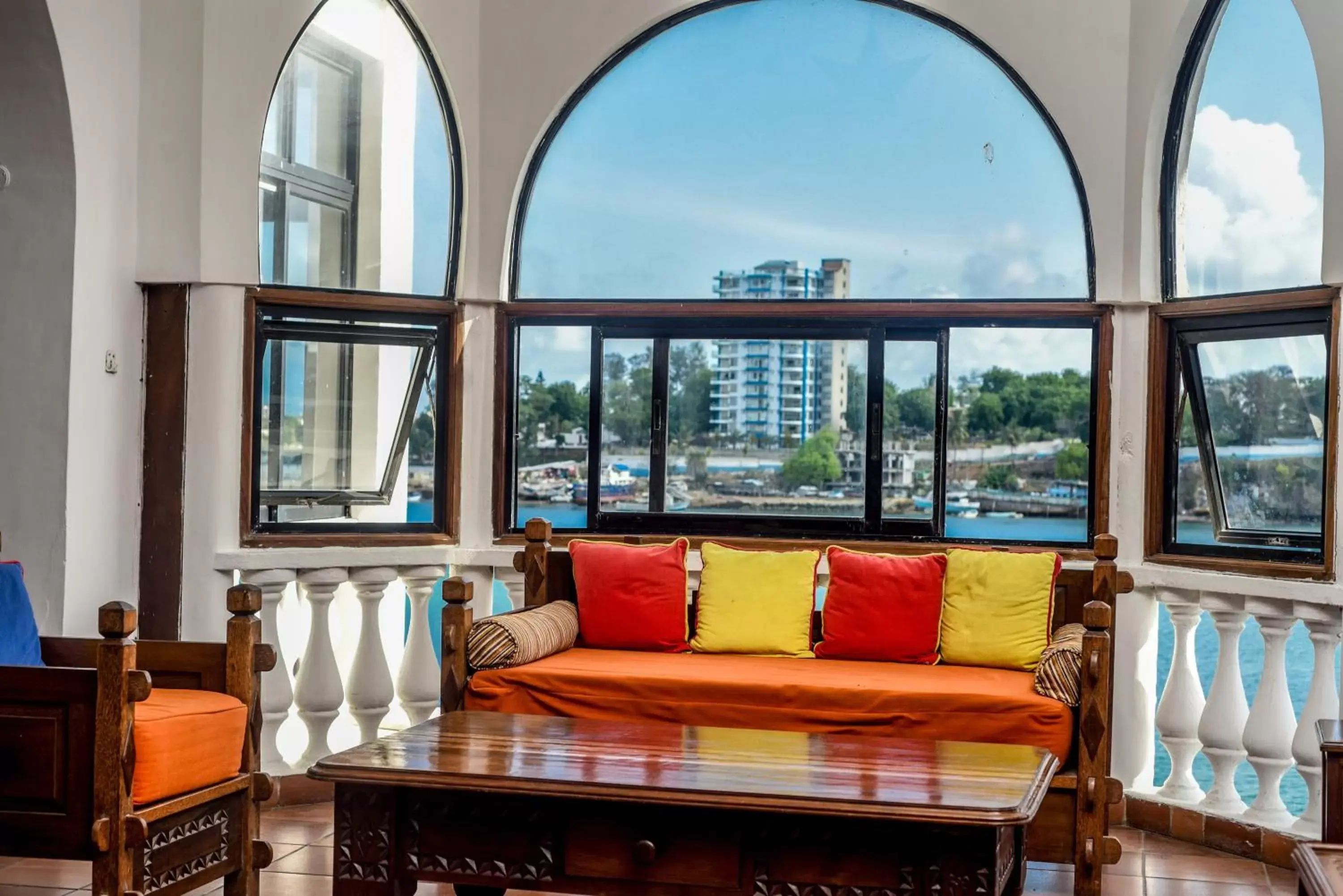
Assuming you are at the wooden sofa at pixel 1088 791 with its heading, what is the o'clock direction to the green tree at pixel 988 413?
The green tree is roughly at 6 o'clock from the wooden sofa.

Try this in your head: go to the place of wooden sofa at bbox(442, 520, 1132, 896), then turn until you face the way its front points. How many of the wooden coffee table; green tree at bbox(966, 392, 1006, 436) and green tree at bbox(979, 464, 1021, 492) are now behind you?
2

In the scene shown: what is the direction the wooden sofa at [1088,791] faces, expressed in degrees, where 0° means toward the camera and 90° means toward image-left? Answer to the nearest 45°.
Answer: approximately 0°

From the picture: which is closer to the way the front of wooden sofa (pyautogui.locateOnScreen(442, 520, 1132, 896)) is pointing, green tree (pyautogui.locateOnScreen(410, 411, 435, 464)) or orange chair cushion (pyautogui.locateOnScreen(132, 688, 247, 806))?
the orange chair cushion

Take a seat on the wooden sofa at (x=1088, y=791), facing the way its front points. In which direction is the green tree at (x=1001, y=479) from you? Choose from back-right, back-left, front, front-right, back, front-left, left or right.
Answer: back

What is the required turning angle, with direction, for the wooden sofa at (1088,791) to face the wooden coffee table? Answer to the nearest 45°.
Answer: approximately 45° to its right

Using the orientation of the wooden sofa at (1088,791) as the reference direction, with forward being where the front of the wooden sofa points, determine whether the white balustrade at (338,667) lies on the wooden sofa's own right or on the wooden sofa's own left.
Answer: on the wooden sofa's own right
